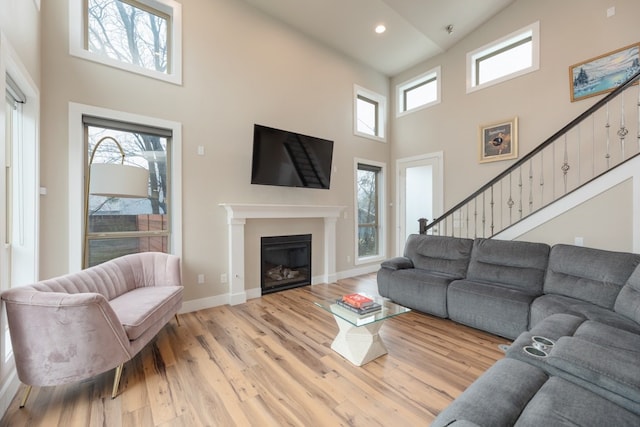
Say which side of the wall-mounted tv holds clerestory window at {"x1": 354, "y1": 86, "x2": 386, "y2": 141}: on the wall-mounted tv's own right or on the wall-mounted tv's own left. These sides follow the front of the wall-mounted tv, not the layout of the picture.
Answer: on the wall-mounted tv's own left

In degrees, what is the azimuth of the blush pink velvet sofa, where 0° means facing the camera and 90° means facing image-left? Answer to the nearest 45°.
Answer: approximately 315°

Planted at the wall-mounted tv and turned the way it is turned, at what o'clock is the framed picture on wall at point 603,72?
The framed picture on wall is roughly at 11 o'clock from the wall-mounted tv.

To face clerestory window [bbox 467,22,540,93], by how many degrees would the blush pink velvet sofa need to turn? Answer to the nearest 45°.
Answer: approximately 45° to its left

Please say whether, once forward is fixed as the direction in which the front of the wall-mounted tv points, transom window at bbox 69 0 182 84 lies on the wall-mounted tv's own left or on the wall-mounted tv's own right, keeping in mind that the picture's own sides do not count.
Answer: on the wall-mounted tv's own right

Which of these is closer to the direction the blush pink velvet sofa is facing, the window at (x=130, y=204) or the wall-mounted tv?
the wall-mounted tv

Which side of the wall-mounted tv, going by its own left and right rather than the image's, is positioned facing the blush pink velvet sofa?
right

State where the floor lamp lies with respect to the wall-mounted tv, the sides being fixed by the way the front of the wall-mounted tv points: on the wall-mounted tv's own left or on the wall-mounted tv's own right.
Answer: on the wall-mounted tv's own right

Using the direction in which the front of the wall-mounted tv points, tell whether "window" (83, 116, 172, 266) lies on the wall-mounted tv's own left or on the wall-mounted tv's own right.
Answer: on the wall-mounted tv's own right
